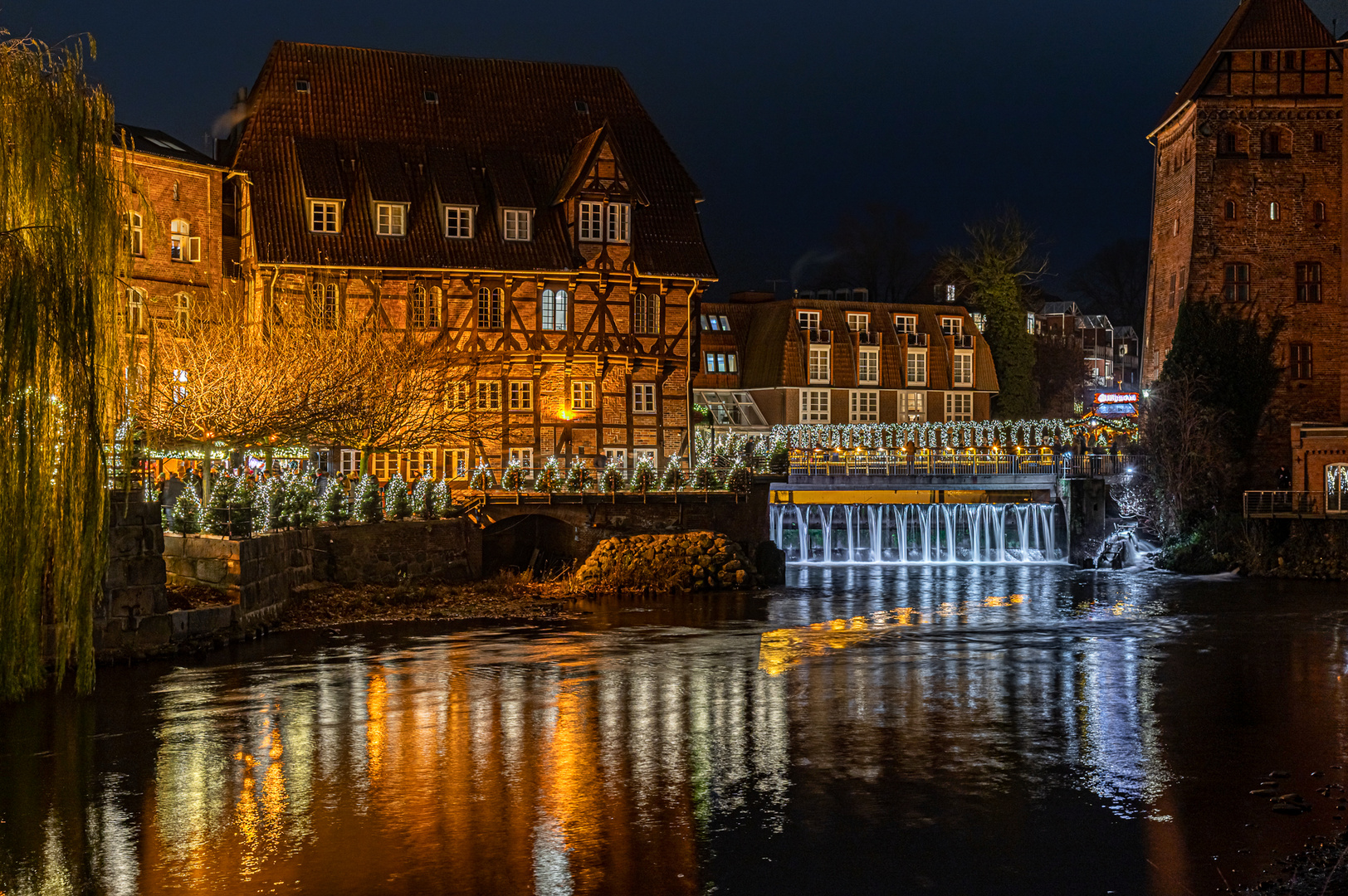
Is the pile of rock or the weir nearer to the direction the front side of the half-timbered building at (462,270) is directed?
the pile of rock

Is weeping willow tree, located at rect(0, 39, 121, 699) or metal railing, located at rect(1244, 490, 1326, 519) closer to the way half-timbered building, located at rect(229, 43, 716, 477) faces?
the weeping willow tree

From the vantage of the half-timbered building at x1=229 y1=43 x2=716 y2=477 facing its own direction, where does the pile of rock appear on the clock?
The pile of rock is roughly at 11 o'clock from the half-timbered building.

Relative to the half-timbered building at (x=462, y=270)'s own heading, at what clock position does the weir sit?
The weir is roughly at 9 o'clock from the half-timbered building.

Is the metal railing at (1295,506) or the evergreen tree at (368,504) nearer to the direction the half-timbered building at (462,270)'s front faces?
the evergreen tree

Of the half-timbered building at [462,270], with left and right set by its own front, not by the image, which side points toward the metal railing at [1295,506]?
left

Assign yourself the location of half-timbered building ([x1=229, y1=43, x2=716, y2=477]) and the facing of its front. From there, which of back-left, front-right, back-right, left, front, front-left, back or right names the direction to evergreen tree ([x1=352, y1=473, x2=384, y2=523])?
front

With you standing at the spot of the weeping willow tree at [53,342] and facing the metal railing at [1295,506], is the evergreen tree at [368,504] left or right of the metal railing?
left

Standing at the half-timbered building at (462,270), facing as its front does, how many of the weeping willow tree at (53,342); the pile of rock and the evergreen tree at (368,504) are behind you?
0

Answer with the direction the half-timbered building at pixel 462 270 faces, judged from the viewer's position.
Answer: facing the viewer

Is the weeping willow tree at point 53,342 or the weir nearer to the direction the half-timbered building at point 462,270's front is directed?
the weeping willow tree

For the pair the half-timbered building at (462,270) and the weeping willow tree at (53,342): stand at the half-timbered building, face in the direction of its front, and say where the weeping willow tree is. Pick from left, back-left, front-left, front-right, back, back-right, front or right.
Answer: front

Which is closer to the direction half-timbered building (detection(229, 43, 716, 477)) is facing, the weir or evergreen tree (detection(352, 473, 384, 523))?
the evergreen tree
